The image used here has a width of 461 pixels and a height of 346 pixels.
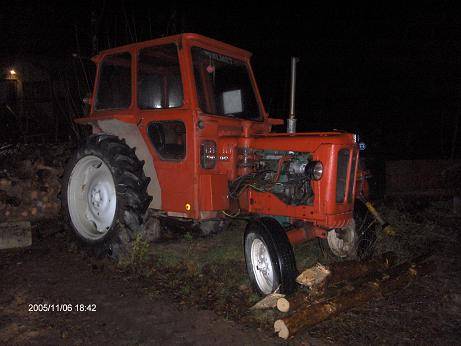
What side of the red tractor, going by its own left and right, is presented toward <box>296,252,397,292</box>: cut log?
front

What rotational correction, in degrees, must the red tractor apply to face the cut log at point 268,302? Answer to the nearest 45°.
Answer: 0° — it already faces it

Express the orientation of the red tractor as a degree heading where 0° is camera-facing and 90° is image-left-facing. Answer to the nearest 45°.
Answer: approximately 315°

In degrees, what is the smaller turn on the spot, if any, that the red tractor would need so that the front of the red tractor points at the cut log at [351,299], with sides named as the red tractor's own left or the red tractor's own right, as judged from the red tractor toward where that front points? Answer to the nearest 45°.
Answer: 0° — it already faces it
